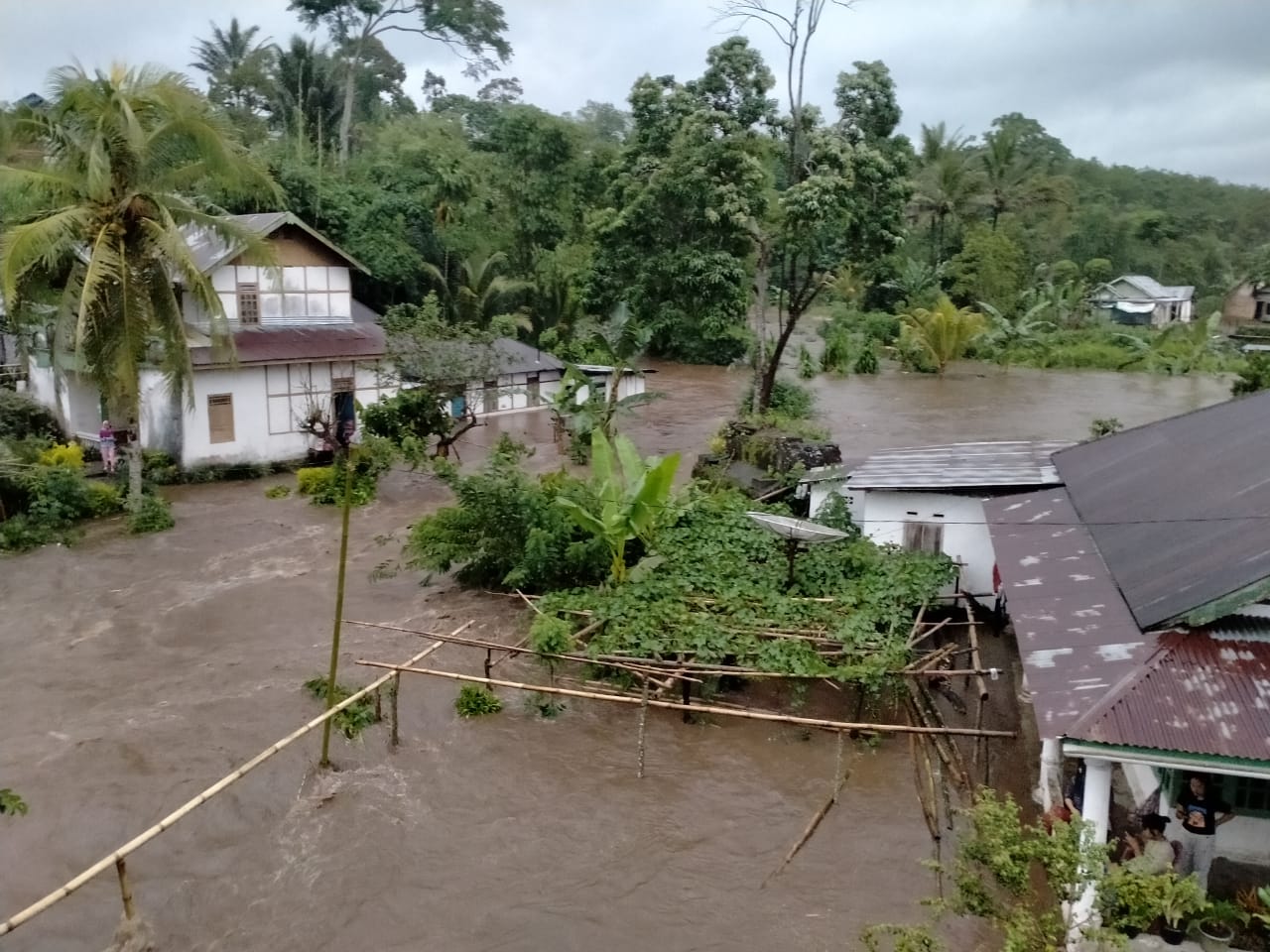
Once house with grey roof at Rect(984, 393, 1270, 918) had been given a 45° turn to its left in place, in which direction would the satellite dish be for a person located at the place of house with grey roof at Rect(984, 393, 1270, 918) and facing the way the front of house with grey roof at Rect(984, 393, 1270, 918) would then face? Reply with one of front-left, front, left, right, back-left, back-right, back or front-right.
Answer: back

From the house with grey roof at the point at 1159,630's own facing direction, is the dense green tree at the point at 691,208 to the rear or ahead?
to the rear

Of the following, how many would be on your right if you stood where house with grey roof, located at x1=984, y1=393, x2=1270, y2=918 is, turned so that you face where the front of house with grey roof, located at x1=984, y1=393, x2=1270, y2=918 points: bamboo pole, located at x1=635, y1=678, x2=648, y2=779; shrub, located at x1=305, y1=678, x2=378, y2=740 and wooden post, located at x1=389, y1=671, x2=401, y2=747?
3

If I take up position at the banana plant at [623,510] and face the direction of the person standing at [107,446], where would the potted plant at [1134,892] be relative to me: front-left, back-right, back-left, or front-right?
back-left

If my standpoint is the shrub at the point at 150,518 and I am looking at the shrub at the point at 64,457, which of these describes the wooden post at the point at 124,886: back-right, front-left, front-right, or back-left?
back-left

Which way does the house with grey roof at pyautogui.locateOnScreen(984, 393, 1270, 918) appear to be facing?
toward the camera

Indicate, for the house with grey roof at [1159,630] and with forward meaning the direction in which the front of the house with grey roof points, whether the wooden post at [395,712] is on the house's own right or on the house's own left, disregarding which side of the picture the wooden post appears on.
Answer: on the house's own right

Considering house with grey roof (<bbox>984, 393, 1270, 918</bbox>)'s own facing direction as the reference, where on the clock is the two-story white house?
The two-story white house is roughly at 4 o'clock from the house with grey roof.

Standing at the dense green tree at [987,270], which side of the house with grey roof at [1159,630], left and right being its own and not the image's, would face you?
back

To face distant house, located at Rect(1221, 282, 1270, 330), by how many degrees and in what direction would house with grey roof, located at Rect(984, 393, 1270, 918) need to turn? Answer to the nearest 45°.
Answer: approximately 180°

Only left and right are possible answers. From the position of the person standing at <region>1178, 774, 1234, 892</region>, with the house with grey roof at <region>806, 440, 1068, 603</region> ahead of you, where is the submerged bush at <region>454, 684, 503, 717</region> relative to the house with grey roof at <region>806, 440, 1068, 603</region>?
left

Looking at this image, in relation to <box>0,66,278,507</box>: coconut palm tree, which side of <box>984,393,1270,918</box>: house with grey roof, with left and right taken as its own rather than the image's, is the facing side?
right

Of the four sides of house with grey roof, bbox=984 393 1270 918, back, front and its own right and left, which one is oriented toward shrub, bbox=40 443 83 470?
right
